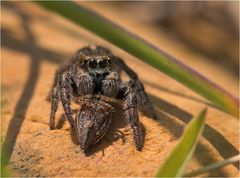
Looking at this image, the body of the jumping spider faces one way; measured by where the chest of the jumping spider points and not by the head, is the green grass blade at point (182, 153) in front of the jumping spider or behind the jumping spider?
in front

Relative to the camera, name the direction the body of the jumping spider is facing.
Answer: toward the camera
